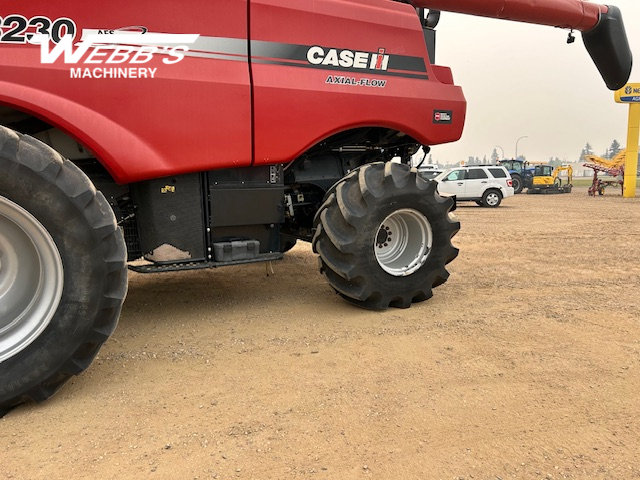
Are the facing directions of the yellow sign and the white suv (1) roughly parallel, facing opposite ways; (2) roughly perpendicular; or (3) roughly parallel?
roughly perpendicular

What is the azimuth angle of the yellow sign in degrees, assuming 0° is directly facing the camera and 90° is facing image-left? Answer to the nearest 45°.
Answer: approximately 0°

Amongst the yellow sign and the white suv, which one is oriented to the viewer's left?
the white suv

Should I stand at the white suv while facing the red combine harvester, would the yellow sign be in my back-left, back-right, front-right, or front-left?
back-left

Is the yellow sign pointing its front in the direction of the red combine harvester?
yes

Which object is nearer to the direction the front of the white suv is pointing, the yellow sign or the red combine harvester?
the red combine harvester

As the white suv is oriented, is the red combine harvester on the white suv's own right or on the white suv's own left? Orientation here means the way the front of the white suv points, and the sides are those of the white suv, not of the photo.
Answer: on the white suv's own left

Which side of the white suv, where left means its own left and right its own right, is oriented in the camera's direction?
left

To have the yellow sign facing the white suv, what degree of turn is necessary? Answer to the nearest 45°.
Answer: approximately 45° to its right
